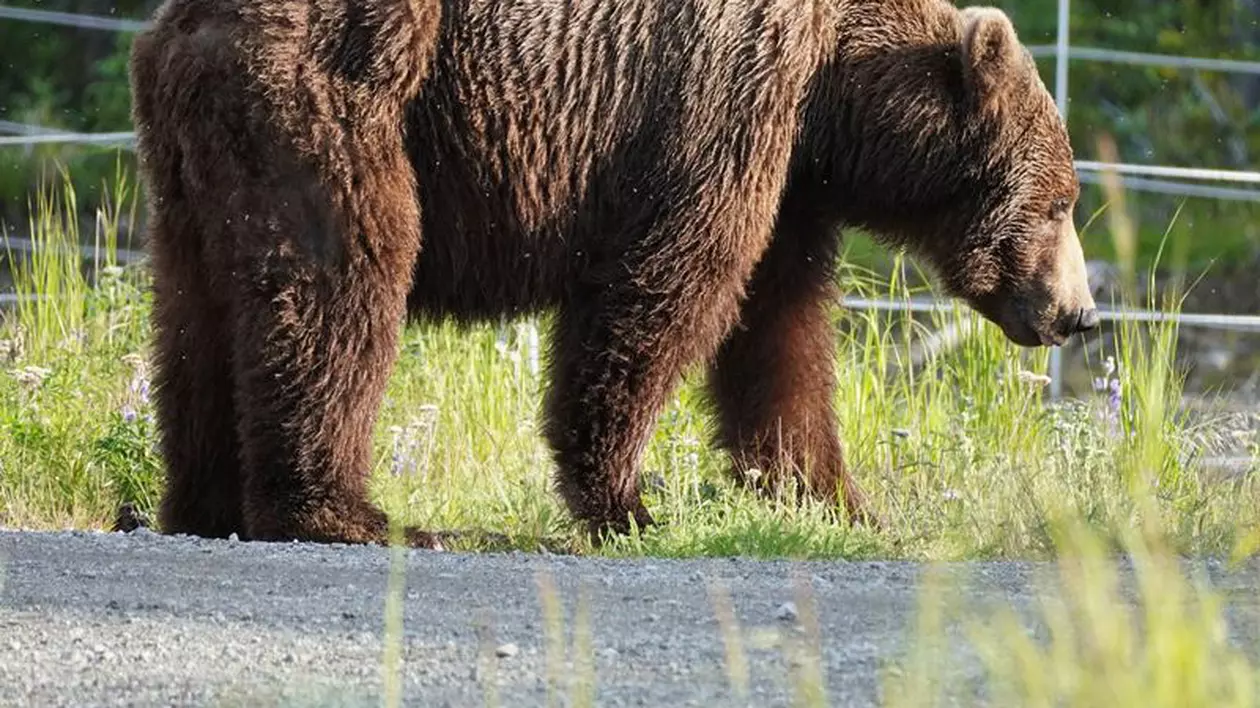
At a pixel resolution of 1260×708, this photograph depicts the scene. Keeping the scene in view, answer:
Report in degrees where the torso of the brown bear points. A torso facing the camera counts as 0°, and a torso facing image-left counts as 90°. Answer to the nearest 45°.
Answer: approximately 270°
